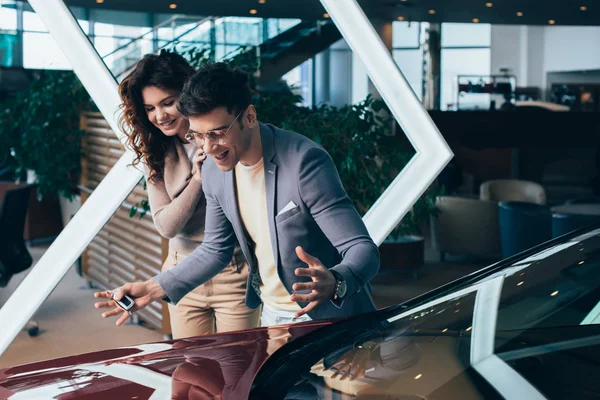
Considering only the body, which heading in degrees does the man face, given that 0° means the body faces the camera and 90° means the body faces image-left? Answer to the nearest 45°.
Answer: approximately 45°

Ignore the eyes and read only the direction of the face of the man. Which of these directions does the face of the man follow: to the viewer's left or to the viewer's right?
to the viewer's left

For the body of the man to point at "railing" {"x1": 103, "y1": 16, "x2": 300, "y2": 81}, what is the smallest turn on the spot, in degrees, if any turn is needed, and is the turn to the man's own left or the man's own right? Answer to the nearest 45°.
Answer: approximately 135° to the man's own right

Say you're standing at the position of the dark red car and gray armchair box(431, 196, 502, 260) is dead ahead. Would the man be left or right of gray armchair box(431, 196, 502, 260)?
left

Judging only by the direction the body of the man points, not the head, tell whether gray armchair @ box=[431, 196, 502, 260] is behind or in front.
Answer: behind

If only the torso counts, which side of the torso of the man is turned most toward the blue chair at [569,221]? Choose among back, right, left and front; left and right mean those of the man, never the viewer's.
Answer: back

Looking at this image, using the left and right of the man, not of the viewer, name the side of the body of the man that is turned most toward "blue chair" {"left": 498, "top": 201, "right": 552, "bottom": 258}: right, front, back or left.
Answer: back

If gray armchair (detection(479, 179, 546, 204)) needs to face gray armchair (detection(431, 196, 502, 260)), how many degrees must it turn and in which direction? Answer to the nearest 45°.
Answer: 0° — it already faces it

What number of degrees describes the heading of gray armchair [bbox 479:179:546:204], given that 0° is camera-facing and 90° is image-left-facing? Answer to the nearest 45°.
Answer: approximately 0°

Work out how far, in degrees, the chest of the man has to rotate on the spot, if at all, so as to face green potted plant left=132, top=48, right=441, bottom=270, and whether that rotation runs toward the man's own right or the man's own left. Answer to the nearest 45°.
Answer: approximately 135° to the man's own right
